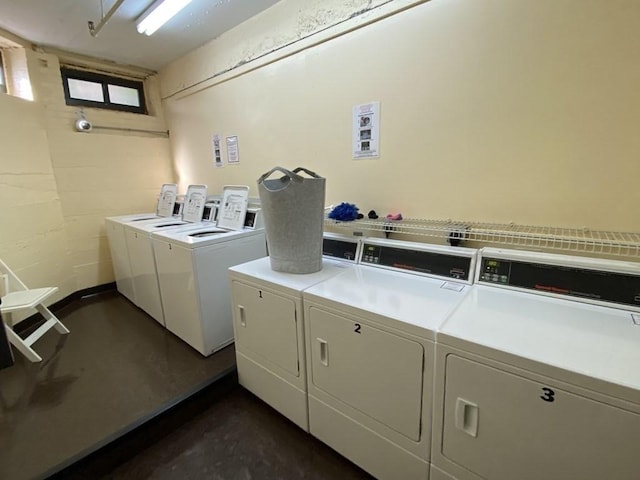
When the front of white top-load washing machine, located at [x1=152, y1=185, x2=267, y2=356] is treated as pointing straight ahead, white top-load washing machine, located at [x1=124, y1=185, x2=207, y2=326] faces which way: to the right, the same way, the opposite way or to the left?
the same way

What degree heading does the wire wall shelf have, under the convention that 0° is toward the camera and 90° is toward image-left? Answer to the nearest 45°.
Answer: approximately 45°

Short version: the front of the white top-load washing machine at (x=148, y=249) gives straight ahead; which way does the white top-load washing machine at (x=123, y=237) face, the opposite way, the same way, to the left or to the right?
the same way

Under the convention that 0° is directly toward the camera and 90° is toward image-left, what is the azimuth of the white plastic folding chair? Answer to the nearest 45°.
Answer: approximately 315°

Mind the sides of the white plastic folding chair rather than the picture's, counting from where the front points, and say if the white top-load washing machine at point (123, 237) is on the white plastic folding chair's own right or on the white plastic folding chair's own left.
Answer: on the white plastic folding chair's own left

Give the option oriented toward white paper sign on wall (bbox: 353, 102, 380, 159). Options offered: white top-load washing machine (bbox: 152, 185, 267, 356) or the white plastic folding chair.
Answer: the white plastic folding chair

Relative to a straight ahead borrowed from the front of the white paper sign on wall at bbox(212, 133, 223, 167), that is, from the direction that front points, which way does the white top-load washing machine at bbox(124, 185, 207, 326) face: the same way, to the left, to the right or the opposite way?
the same way

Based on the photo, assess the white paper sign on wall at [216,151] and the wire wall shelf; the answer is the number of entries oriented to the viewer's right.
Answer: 0

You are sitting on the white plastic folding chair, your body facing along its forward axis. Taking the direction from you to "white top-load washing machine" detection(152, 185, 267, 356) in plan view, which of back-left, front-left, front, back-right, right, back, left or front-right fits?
front

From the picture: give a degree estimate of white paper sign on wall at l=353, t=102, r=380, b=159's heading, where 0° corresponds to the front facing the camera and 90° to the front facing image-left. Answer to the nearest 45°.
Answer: approximately 45°

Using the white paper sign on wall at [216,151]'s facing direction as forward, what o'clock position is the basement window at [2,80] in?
The basement window is roughly at 2 o'clock from the white paper sign on wall.
